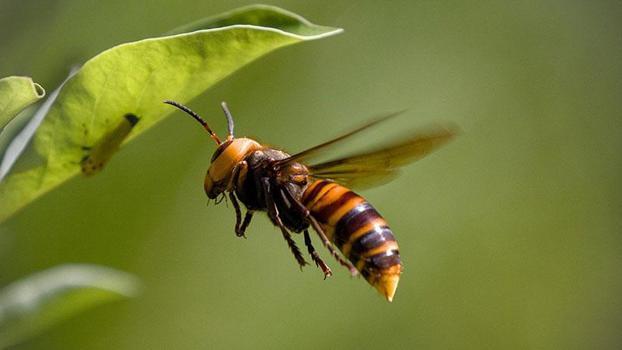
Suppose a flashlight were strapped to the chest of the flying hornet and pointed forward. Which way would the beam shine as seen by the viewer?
to the viewer's left

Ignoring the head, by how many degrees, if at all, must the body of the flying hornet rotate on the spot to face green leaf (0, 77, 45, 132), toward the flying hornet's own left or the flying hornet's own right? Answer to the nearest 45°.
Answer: approximately 45° to the flying hornet's own left

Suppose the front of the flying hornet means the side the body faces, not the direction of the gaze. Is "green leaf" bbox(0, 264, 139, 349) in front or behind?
in front

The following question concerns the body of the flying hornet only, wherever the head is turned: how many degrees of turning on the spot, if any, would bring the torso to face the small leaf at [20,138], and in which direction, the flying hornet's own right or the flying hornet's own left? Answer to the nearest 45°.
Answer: approximately 45° to the flying hornet's own left

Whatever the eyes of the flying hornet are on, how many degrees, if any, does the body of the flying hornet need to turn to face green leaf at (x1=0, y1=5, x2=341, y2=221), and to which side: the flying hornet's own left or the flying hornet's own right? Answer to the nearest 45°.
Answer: approximately 45° to the flying hornet's own left
